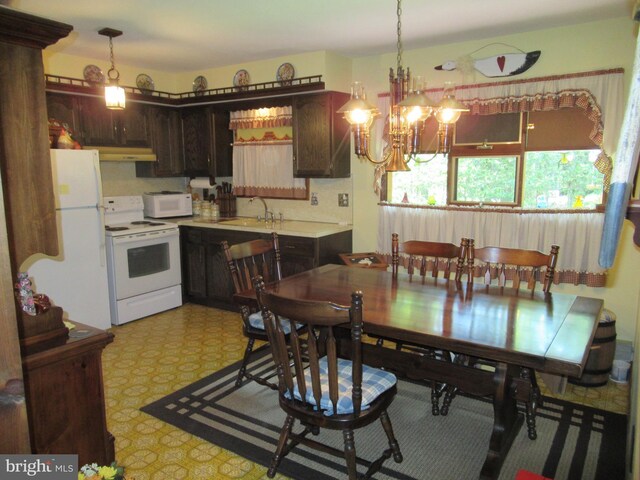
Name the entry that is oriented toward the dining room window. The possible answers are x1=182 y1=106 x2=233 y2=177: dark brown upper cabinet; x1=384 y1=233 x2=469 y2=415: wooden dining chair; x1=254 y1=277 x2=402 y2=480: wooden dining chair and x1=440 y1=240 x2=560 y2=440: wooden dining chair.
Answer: x1=254 y1=277 x2=402 y2=480: wooden dining chair

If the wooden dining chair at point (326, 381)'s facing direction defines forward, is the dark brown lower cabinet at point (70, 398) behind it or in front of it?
behind

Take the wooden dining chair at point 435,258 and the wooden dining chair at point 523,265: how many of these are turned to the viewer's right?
0

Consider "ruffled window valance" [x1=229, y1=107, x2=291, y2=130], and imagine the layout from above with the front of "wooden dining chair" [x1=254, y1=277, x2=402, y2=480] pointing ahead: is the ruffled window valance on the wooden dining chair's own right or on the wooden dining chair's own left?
on the wooden dining chair's own left

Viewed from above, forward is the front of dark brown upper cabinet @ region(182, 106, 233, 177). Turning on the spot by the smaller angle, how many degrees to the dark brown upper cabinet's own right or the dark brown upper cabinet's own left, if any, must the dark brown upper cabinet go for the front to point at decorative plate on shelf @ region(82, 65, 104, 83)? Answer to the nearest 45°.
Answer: approximately 45° to the dark brown upper cabinet's own right

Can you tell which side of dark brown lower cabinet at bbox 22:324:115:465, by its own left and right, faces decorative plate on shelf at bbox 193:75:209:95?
left

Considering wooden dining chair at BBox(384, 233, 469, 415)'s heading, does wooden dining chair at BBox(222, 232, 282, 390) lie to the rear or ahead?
ahead

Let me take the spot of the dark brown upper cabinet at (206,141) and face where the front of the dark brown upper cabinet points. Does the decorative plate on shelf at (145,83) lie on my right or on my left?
on my right

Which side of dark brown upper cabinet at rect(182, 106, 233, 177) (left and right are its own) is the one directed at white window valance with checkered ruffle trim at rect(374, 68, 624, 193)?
left

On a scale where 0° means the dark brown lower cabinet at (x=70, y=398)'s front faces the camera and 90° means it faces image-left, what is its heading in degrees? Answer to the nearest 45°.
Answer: approximately 315°

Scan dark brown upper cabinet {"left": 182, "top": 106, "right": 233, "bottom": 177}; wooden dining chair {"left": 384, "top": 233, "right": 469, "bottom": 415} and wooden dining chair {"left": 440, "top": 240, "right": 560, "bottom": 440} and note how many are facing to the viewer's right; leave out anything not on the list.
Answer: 0

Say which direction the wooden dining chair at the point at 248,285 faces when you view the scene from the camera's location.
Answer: facing the viewer and to the right of the viewer

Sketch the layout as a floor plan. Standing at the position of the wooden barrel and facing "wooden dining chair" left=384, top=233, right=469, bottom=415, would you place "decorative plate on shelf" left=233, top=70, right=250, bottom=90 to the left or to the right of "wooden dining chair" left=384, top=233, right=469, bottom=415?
right

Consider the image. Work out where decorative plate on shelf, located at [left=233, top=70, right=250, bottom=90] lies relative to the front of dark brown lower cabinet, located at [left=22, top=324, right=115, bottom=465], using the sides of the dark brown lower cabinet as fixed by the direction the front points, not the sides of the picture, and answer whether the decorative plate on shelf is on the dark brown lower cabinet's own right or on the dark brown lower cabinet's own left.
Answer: on the dark brown lower cabinet's own left

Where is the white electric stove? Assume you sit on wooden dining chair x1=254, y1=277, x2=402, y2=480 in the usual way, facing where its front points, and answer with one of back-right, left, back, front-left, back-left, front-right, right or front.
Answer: left
